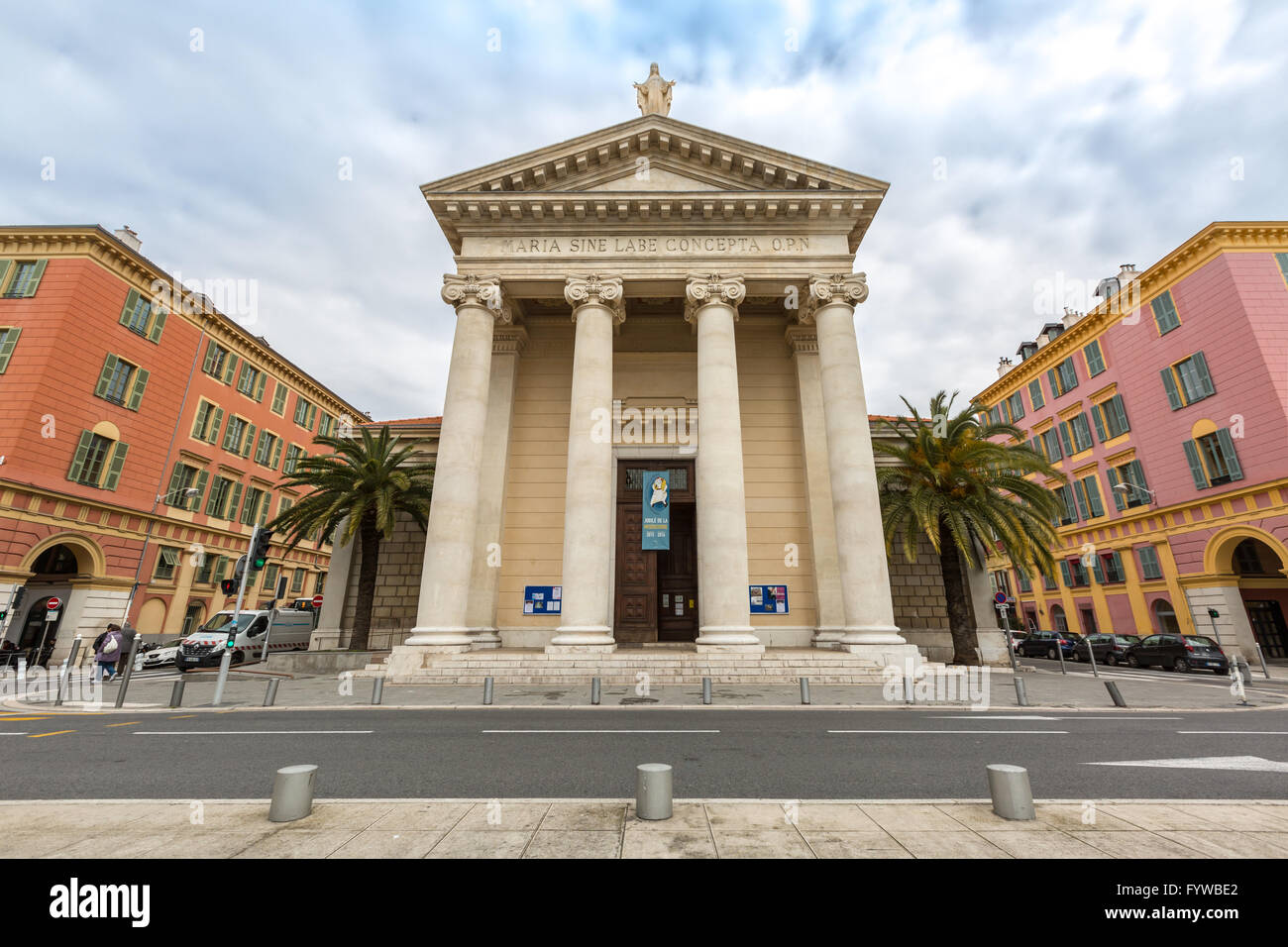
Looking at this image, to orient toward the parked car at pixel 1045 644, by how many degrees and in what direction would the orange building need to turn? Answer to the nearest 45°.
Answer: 0° — it already faces it

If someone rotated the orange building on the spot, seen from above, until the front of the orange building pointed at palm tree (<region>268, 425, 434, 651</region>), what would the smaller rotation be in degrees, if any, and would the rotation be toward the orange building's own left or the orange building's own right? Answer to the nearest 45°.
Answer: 0° — it already faces it

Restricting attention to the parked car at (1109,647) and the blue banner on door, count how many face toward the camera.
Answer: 1

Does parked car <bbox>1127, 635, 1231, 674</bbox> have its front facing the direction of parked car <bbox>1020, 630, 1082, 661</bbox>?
yes

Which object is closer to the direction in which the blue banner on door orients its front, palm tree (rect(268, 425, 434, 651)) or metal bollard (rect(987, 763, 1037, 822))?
the metal bollard

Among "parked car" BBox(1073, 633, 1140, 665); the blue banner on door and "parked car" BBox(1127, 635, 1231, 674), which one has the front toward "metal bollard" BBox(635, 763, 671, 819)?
the blue banner on door

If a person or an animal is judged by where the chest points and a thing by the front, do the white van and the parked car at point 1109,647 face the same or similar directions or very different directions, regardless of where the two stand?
very different directions

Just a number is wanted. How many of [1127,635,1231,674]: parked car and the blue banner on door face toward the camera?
1

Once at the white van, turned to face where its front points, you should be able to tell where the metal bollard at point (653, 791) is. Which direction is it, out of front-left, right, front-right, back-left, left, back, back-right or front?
front-left

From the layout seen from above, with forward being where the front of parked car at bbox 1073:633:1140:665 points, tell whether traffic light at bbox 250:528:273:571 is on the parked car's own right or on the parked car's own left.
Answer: on the parked car's own left

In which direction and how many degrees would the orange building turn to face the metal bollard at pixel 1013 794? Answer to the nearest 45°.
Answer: approximately 45° to its right
